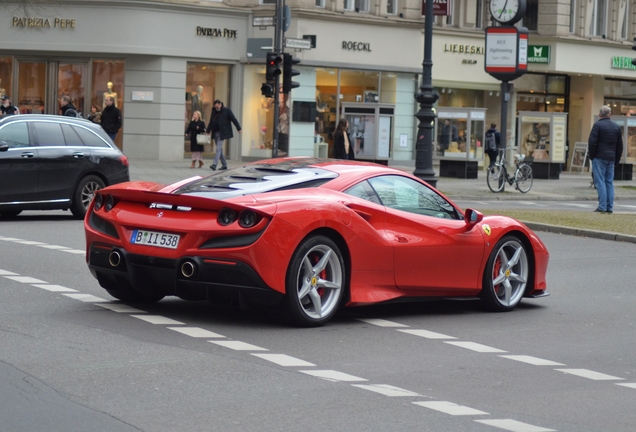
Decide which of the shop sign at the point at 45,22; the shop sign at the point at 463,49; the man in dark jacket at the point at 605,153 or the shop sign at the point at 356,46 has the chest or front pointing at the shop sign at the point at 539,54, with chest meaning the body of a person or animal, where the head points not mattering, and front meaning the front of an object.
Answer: the man in dark jacket

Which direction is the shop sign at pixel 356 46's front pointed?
toward the camera

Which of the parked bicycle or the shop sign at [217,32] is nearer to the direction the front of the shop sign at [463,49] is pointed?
the parked bicycle

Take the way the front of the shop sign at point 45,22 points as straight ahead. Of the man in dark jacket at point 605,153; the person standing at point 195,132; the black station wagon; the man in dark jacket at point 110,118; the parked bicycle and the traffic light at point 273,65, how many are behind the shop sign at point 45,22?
0

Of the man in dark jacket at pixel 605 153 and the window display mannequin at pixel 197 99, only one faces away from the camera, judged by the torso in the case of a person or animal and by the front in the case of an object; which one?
the man in dark jacket

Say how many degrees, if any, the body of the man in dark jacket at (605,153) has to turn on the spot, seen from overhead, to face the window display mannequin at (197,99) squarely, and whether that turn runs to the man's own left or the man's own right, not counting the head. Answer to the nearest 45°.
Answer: approximately 45° to the man's own left

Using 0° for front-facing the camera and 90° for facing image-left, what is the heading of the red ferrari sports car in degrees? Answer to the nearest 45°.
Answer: approximately 225°

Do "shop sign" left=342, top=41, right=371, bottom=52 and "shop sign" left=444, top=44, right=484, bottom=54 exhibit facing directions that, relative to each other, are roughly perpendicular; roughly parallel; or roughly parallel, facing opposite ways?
roughly parallel

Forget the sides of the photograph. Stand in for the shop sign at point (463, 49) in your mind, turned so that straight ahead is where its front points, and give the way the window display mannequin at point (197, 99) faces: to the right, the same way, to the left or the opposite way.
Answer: the same way

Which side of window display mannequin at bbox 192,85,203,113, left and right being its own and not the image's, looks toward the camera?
front

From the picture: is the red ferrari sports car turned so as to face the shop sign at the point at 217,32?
no

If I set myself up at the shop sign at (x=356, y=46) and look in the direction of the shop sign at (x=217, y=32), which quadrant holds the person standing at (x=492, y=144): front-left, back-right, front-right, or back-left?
back-left

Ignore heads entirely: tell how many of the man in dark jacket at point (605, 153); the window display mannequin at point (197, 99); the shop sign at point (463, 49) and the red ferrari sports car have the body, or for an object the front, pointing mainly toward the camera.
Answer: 2

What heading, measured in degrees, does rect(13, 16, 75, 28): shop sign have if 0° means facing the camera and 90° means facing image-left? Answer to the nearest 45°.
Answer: approximately 0°

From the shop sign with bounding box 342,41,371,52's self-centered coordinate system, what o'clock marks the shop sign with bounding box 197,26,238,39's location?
the shop sign with bounding box 197,26,238,39 is roughly at 2 o'clock from the shop sign with bounding box 342,41,371,52.

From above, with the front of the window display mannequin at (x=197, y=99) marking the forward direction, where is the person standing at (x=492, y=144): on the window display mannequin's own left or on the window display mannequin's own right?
on the window display mannequin's own left

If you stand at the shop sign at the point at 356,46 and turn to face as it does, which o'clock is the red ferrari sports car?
The red ferrari sports car is roughly at 12 o'clock from the shop sign.

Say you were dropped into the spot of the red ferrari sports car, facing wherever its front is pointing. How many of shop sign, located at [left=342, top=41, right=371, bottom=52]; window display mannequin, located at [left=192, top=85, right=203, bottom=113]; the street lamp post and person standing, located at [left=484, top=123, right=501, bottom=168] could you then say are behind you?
0
